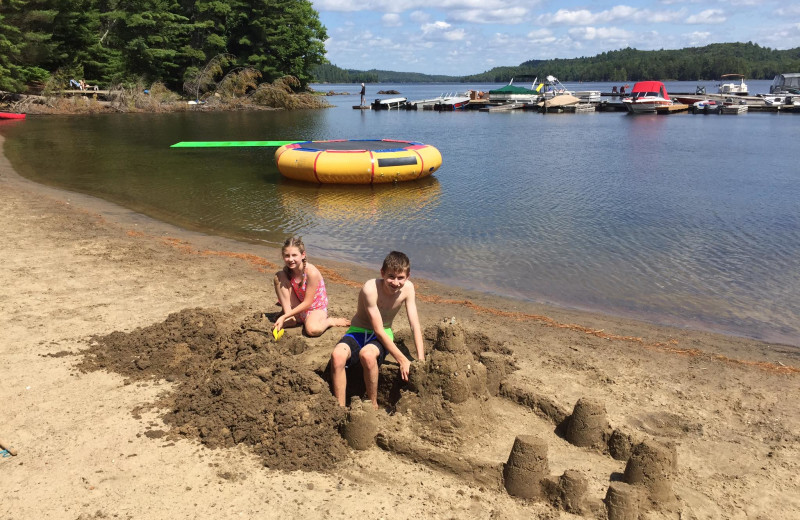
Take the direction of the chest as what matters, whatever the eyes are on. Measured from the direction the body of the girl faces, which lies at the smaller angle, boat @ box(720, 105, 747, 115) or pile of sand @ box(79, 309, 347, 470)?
the pile of sand

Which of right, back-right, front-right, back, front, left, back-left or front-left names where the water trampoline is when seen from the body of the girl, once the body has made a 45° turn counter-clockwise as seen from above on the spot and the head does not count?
back

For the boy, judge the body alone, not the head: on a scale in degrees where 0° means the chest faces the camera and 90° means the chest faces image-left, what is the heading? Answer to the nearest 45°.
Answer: approximately 0°

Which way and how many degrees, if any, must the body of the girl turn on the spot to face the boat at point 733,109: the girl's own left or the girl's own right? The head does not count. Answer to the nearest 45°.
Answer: approximately 180°

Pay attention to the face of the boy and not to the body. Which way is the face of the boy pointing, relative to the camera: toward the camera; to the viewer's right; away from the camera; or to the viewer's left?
toward the camera

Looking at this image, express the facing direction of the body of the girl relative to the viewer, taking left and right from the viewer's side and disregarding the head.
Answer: facing the viewer and to the left of the viewer

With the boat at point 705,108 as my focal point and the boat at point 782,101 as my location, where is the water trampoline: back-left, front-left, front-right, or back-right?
front-left

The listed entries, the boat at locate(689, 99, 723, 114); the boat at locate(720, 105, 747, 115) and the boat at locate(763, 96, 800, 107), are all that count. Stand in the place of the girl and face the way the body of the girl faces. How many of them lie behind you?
3

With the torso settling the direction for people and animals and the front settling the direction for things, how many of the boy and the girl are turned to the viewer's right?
0

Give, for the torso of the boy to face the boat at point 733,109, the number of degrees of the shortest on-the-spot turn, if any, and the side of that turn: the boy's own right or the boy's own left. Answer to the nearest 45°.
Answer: approximately 135° to the boy's own left

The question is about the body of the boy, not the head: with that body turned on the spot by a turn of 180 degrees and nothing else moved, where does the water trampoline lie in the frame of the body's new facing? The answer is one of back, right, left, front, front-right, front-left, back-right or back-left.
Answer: front

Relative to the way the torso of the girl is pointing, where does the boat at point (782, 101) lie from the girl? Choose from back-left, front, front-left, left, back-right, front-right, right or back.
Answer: back
